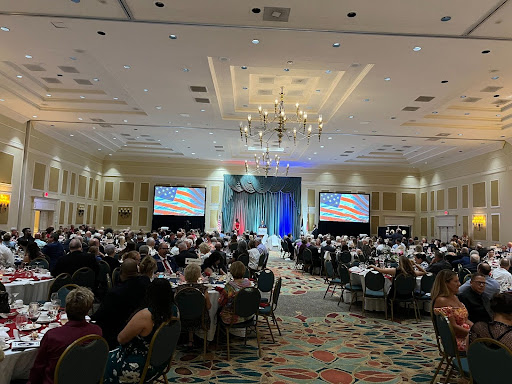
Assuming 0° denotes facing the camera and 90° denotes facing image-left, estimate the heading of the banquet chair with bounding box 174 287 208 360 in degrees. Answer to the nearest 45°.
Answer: approximately 180°

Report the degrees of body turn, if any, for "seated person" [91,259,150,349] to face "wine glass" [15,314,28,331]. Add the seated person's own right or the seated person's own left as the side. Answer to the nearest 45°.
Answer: approximately 90° to the seated person's own left

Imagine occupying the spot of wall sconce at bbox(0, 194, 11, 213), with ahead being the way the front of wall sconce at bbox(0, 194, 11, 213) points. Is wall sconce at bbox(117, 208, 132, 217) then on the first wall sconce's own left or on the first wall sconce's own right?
on the first wall sconce's own left

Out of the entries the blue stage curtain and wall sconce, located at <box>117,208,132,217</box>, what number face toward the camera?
2

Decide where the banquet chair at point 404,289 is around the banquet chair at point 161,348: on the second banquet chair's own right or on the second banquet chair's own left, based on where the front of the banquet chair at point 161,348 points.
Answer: on the second banquet chair's own right

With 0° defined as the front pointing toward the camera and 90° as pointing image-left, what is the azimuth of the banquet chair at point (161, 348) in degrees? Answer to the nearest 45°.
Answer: approximately 135°

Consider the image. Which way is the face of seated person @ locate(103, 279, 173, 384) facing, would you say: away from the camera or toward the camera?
away from the camera

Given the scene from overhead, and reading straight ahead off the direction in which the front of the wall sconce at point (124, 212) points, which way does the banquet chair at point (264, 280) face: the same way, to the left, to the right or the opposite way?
the opposite way

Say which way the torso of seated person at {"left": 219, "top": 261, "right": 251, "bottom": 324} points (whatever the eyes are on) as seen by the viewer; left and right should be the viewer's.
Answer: facing away from the viewer and to the left of the viewer

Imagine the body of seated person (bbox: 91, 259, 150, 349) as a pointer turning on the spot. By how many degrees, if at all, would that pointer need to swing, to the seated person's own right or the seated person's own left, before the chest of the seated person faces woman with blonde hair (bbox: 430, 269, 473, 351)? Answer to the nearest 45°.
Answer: approximately 90° to the seated person's own right

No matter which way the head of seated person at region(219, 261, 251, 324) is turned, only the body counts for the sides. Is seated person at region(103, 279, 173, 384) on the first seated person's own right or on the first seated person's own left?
on the first seated person's own left

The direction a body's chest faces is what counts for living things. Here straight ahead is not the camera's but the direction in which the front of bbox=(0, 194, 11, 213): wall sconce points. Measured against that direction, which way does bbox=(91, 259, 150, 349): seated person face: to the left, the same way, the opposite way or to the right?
to the left

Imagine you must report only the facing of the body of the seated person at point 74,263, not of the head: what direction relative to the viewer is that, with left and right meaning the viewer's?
facing away from the viewer
